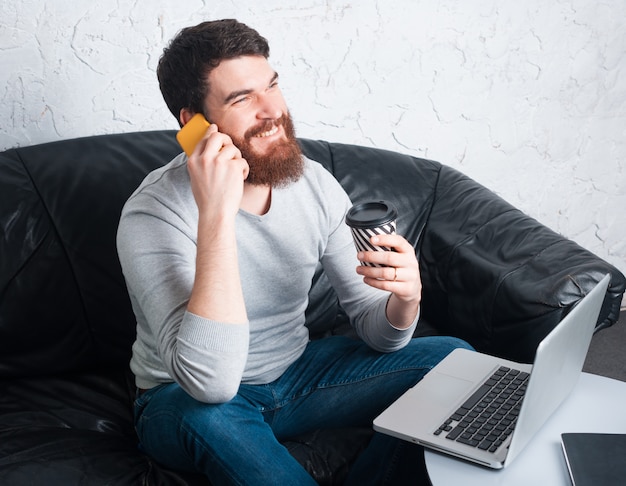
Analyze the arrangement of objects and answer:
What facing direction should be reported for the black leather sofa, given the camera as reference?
facing the viewer

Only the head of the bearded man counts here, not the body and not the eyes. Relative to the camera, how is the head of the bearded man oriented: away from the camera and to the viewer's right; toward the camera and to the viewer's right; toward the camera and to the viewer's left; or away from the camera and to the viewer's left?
toward the camera and to the viewer's right

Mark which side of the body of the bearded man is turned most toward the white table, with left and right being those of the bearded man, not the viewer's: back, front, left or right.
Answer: front

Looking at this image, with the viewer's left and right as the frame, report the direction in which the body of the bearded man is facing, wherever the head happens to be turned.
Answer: facing the viewer and to the right of the viewer
